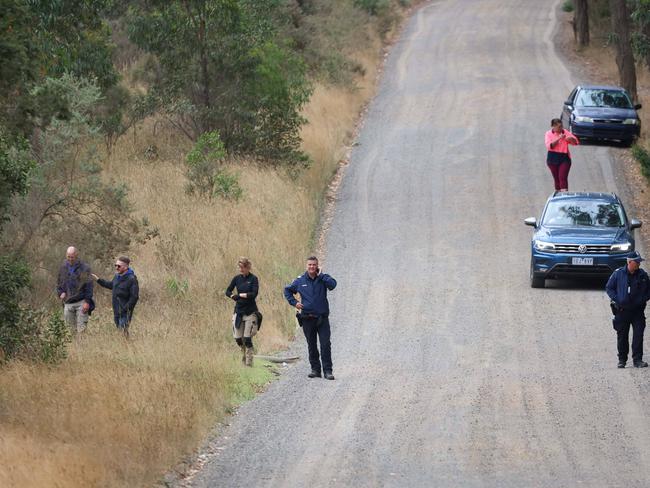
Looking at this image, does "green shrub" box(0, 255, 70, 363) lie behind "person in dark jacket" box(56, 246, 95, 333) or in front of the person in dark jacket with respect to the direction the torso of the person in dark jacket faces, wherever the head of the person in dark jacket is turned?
in front

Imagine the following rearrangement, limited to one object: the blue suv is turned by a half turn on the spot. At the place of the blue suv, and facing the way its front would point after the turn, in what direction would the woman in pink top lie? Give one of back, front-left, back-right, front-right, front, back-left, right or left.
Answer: front

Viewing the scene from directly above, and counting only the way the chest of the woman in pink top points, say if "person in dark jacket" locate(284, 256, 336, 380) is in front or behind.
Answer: in front

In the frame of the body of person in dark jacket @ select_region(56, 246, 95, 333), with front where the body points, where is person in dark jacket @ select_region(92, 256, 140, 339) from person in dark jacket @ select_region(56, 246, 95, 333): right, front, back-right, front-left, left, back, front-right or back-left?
front-left

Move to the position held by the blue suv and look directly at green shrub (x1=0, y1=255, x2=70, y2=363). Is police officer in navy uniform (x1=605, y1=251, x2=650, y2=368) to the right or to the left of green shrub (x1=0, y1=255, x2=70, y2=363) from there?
left

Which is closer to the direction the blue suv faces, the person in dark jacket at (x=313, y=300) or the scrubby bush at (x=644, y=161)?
the person in dark jacket

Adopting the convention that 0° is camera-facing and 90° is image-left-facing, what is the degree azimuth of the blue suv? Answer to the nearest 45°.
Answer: approximately 0°

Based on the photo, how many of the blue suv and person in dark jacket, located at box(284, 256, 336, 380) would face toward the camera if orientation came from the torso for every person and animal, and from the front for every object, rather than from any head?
2

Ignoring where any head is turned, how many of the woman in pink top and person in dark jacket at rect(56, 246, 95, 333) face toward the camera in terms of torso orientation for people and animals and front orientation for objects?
2
